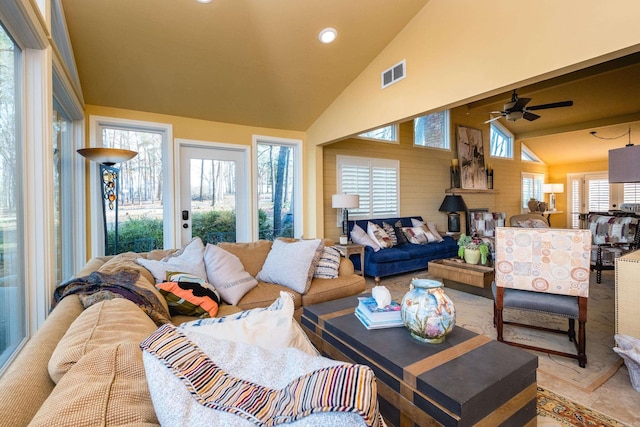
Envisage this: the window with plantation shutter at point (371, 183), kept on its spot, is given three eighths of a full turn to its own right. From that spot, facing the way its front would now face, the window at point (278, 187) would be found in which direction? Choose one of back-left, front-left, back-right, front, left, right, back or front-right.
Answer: front-left

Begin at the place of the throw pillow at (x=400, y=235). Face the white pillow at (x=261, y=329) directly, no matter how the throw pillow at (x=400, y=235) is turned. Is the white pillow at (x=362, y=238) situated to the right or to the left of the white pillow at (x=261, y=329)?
right

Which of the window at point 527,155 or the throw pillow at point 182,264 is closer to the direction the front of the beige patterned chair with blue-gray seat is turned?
the window

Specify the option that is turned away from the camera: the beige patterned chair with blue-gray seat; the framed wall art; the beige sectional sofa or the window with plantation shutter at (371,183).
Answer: the beige patterned chair with blue-gray seat

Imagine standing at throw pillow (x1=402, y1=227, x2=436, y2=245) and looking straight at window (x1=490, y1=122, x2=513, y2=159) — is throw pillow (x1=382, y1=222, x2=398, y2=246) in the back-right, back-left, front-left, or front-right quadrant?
back-left

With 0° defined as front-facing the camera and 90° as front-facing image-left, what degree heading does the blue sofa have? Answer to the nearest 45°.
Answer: approximately 315°

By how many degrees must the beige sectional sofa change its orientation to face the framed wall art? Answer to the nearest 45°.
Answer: approximately 90° to its left

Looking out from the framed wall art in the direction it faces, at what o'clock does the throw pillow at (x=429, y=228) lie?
The throw pillow is roughly at 2 o'clock from the framed wall art.

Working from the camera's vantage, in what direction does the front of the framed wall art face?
facing the viewer and to the right of the viewer

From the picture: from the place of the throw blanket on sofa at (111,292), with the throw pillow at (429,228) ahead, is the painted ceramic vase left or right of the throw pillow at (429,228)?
right

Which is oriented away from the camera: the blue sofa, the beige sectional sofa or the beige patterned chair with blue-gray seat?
the beige patterned chair with blue-gray seat

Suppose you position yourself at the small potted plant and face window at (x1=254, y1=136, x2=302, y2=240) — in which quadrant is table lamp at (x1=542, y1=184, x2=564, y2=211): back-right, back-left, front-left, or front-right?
back-right

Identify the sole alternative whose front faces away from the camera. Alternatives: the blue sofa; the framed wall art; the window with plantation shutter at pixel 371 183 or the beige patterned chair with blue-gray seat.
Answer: the beige patterned chair with blue-gray seat

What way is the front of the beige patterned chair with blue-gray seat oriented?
away from the camera

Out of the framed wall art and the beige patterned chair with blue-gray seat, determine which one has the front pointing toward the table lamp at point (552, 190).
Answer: the beige patterned chair with blue-gray seat

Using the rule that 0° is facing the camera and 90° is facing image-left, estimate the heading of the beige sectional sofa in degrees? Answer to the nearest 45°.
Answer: approximately 315°

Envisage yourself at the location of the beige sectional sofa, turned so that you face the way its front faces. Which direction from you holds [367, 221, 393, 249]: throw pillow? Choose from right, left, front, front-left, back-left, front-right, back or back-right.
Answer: left

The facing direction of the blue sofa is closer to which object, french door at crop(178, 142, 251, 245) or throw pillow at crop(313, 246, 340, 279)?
the throw pillow

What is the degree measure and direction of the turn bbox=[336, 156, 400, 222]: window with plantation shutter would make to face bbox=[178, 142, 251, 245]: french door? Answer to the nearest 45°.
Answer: approximately 90° to its right

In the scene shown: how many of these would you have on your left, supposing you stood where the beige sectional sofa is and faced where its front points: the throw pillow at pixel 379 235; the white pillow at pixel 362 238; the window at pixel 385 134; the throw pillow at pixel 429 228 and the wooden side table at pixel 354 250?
5

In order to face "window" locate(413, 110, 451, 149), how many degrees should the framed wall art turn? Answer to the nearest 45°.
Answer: approximately 90° to its right

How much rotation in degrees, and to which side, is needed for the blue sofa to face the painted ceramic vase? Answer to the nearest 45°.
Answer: approximately 45° to its right
